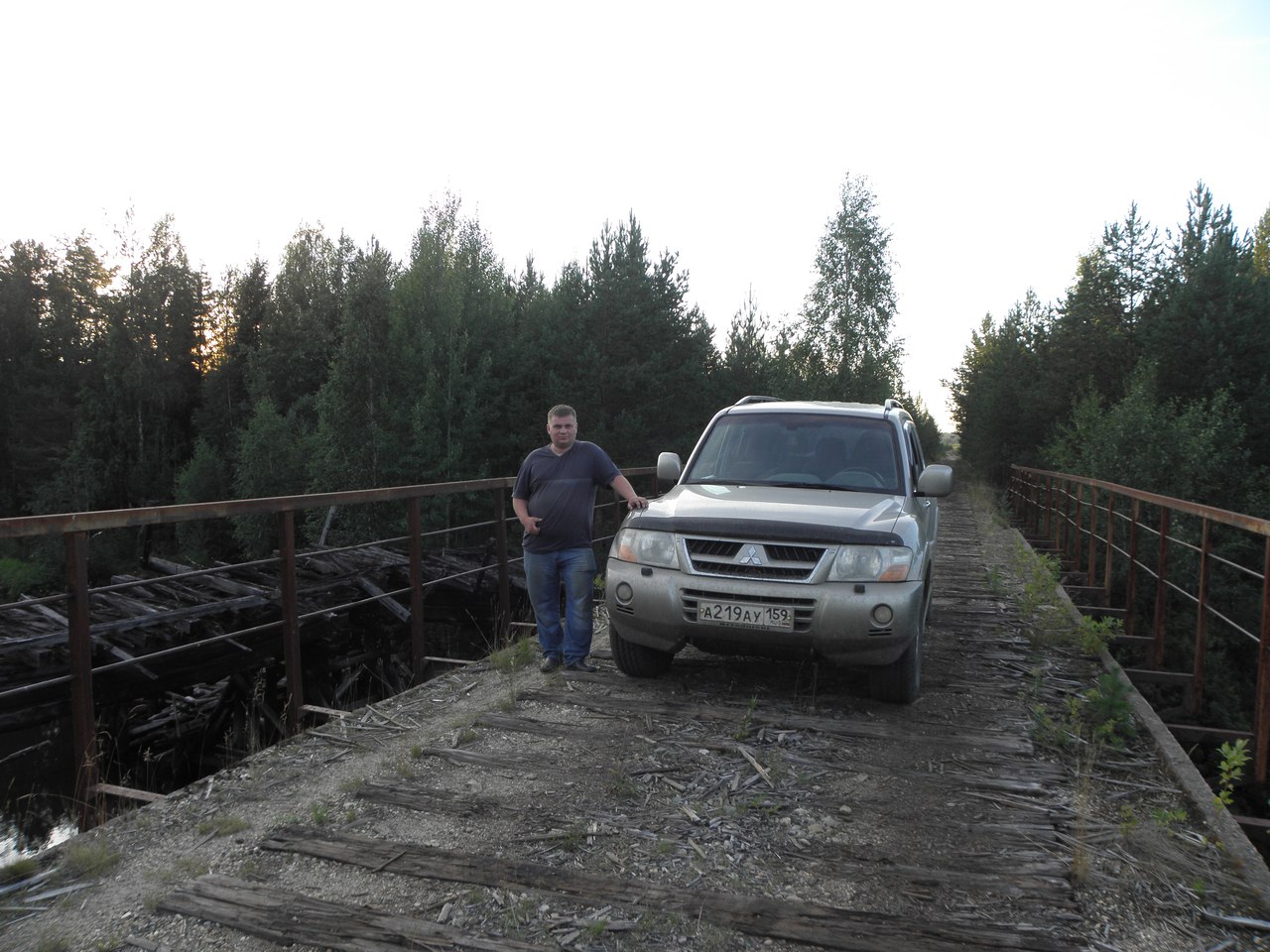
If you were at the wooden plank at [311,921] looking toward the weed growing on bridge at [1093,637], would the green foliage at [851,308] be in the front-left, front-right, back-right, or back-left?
front-left

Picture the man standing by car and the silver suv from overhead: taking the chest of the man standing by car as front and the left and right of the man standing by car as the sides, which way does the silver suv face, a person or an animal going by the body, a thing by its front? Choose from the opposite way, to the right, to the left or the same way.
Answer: the same way

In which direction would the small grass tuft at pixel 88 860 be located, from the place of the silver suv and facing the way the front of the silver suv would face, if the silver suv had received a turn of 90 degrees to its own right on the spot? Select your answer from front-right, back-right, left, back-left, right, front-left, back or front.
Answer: front-left

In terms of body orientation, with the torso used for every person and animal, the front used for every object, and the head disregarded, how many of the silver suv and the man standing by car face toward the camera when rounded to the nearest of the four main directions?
2

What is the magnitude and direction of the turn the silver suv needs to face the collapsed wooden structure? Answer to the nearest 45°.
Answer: approximately 135° to its right

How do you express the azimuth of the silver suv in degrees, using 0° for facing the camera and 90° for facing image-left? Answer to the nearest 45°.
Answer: approximately 0°

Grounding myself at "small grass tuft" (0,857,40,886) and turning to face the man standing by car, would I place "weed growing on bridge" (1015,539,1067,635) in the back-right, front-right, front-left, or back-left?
front-right

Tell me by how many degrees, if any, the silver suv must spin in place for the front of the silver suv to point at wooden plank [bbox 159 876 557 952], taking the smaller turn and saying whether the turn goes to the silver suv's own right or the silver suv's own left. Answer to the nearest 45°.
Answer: approximately 45° to the silver suv's own right

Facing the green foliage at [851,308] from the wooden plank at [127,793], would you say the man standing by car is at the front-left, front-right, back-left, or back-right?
front-right

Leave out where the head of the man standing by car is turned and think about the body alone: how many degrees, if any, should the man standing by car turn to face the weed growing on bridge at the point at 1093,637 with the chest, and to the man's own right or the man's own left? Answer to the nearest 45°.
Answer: approximately 90° to the man's own left

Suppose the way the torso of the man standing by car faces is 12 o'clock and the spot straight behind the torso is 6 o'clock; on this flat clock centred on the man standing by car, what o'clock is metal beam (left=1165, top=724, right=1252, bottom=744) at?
The metal beam is roughly at 9 o'clock from the man standing by car.

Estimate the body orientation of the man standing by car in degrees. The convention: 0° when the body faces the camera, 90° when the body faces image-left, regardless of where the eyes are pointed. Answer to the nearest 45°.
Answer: approximately 0°

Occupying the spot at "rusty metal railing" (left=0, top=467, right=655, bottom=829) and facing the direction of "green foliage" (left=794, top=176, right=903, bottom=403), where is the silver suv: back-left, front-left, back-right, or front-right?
front-right

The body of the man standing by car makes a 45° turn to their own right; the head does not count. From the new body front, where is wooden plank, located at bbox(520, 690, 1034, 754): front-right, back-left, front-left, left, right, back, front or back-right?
left

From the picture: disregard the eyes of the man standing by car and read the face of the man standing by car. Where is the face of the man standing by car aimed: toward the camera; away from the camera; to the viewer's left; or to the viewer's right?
toward the camera
